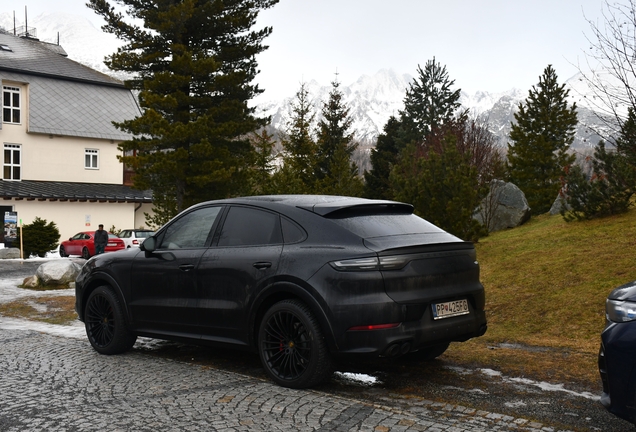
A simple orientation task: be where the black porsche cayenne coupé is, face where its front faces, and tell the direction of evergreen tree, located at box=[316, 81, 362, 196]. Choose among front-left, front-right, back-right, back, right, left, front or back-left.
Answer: front-right

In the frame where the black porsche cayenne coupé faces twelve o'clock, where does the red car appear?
The red car is roughly at 1 o'clock from the black porsche cayenne coupé.

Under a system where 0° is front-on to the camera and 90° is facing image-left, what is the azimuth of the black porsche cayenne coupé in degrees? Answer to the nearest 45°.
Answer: approximately 135°

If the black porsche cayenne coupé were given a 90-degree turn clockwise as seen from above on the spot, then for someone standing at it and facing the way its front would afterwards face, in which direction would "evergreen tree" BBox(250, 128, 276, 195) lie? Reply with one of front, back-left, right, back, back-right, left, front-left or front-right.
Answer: front-left

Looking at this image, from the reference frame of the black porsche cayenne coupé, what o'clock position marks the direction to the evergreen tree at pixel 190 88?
The evergreen tree is roughly at 1 o'clock from the black porsche cayenne coupé.

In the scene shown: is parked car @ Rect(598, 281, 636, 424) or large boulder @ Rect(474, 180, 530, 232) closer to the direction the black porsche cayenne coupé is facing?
the large boulder

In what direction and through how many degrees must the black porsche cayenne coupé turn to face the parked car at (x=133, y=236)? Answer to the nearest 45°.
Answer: approximately 45° to its right

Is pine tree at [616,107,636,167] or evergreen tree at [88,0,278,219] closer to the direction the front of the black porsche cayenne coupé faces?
the evergreen tree

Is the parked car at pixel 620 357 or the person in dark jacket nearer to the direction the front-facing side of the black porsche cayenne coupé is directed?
the person in dark jacket

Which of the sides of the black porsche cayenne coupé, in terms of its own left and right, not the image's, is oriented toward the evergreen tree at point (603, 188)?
right

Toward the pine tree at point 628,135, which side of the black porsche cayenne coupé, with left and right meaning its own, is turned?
right

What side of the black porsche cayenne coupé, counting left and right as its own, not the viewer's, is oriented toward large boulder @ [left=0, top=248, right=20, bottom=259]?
front

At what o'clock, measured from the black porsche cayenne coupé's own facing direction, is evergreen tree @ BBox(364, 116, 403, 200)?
The evergreen tree is roughly at 2 o'clock from the black porsche cayenne coupé.

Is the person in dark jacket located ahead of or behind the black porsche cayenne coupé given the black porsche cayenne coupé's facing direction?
ahead

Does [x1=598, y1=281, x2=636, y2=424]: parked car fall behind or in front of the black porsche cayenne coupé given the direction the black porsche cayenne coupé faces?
behind
